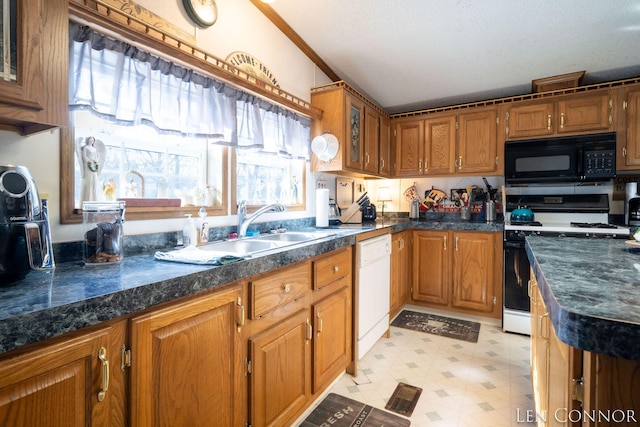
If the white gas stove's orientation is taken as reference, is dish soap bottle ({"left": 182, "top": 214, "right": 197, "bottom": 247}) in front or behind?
in front

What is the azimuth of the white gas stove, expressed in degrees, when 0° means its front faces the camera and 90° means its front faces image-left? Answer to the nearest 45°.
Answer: approximately 0°

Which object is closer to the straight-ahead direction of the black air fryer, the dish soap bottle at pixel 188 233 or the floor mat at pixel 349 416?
the floor mat

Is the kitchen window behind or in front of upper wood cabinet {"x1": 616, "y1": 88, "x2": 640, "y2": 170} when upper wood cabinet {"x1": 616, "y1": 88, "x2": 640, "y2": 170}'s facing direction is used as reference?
in front

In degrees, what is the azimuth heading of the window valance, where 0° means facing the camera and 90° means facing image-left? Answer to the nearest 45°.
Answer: approximately 315°

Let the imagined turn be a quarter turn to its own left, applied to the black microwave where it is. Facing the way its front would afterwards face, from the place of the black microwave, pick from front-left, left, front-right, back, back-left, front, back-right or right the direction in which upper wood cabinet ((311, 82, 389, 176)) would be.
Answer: back-right

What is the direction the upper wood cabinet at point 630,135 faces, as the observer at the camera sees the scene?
facing the viewer

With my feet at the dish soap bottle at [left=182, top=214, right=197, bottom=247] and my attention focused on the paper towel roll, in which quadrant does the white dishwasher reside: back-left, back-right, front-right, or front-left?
front-right

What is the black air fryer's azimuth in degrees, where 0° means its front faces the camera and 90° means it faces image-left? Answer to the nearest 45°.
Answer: approximately 315°

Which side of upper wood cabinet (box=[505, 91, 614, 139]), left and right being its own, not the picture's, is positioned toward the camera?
front

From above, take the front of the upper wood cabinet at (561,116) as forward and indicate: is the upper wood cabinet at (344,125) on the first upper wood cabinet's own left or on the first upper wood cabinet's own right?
on the first upper wood cabinet's own right

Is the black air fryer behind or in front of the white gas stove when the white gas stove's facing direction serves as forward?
in front

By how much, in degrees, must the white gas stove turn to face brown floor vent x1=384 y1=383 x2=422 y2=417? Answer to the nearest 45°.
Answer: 0° — it already faces it

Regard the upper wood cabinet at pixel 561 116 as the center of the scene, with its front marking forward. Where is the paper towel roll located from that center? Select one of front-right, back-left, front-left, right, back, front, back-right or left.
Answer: front-right

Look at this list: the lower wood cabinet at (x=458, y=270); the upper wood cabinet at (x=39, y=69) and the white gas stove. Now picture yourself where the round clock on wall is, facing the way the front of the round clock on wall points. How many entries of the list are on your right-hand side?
1

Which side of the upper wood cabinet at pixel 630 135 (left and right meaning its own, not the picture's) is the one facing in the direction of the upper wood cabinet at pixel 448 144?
right

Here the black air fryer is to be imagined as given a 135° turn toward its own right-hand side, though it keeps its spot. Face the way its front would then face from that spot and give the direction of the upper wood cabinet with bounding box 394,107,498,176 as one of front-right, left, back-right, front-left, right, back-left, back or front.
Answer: back
